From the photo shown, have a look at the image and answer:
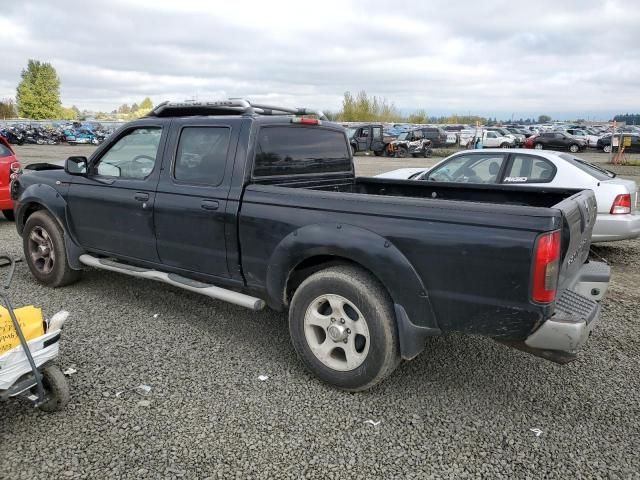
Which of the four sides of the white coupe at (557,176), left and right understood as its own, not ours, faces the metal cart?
left

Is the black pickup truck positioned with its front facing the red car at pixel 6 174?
yes

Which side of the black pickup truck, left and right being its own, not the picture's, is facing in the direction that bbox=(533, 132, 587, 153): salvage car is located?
right

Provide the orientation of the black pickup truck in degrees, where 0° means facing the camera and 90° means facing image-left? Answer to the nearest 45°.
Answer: approximately 135°

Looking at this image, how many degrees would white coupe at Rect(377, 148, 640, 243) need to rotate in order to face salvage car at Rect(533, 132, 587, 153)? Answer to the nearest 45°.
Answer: approximately 45° to its right

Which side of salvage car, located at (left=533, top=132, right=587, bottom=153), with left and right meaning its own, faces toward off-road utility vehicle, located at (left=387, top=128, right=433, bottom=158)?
right

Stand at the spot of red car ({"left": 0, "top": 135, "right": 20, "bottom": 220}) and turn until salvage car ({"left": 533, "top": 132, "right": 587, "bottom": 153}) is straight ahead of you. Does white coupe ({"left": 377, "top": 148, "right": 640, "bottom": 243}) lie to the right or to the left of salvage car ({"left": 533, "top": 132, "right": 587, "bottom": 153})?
right

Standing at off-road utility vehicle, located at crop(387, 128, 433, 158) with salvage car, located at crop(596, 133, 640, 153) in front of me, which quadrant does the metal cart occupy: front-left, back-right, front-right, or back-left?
back-right

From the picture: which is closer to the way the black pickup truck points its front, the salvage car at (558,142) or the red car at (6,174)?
the red car
